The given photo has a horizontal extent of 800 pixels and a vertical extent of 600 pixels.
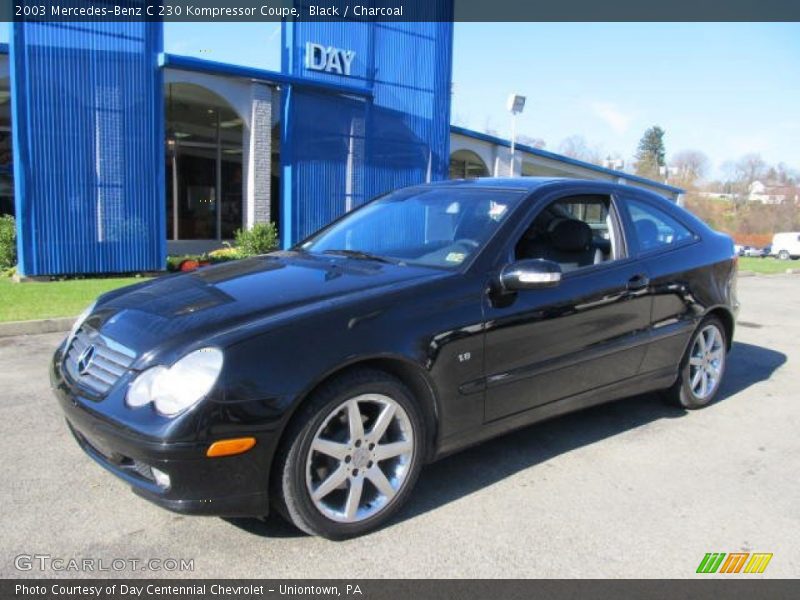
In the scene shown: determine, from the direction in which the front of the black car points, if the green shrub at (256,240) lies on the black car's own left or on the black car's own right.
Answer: on the black car's own right

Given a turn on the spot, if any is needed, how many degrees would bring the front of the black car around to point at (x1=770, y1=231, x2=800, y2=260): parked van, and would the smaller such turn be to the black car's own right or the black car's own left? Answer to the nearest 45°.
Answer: approximately 180°

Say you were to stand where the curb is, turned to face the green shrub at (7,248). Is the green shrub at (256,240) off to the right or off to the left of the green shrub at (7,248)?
right

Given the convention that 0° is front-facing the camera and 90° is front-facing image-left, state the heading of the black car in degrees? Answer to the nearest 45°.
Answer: approximately 45°

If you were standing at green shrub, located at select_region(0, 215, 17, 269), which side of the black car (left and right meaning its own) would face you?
right

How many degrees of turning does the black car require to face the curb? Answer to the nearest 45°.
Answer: approximately 90° to its right

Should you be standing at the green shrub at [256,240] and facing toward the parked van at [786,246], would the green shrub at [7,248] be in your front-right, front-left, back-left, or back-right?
back-left
